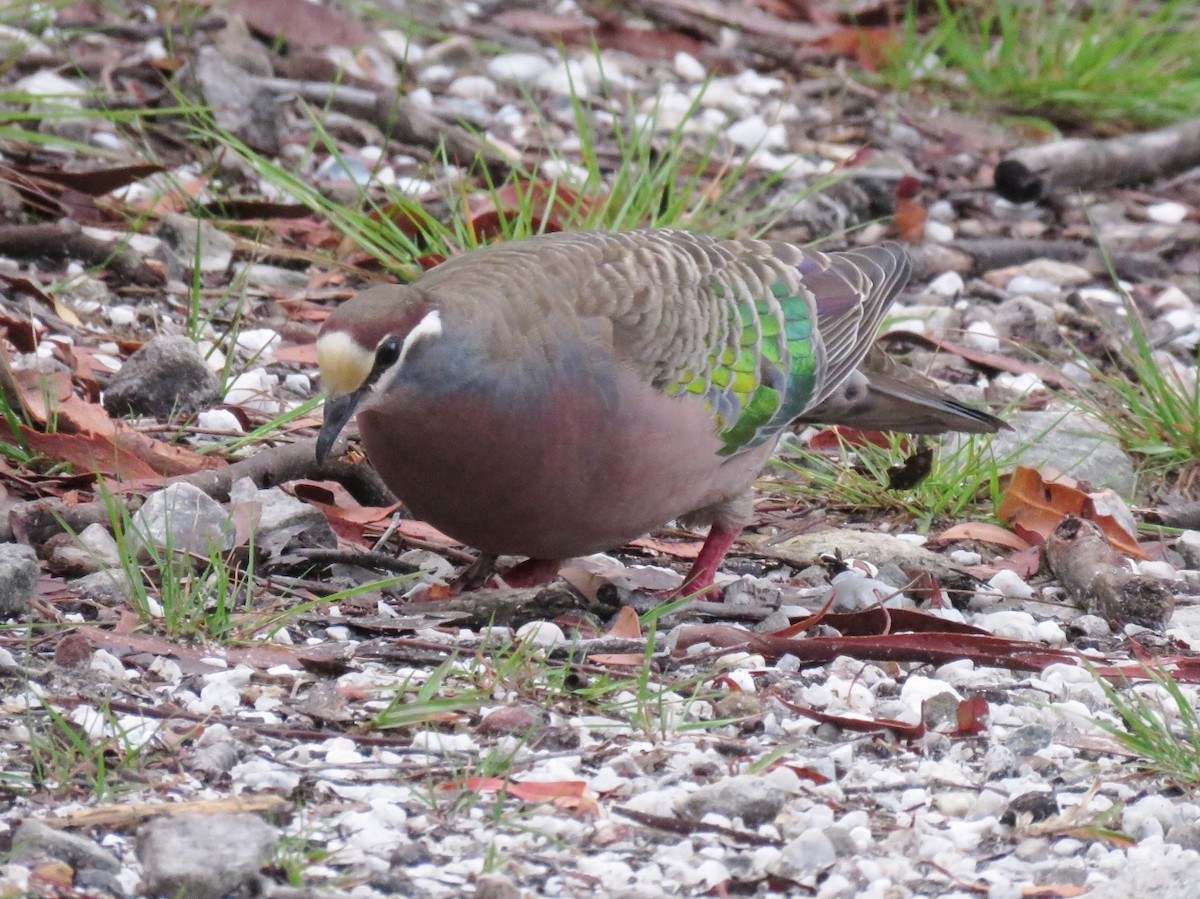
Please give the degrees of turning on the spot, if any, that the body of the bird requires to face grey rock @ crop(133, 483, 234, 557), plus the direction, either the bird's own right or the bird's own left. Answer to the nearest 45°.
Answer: approximately 45° to the bird's own right

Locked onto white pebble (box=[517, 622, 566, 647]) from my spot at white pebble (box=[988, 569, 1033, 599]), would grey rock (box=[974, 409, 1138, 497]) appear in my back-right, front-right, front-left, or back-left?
back-right

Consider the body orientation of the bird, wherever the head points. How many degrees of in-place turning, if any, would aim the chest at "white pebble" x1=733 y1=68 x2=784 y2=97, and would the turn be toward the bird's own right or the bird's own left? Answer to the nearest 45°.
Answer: approximately 135° to the bird's own right

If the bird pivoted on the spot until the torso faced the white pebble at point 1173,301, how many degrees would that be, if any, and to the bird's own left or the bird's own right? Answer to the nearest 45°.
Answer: approximately 180°

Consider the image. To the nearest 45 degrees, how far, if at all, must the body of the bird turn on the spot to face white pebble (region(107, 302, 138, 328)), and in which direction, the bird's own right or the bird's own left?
approximately 90° to the bird's own right

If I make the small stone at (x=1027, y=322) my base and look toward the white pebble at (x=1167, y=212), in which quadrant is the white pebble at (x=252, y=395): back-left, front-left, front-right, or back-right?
back-left

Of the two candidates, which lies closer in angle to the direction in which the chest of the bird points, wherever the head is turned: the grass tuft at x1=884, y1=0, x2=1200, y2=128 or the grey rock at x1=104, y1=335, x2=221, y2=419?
the grey rock

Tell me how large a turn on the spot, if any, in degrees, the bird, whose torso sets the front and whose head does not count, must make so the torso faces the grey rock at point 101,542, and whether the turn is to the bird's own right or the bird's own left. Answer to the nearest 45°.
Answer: approximately 45° to the bird's own right

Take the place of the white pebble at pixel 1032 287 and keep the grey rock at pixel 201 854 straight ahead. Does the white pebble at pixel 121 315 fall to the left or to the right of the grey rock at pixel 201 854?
right

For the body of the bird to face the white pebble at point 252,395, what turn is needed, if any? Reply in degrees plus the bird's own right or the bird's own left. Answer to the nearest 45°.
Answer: approximately 90° to the bird's own right

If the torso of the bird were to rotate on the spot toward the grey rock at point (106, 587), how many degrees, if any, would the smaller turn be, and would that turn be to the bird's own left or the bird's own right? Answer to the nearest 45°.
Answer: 0° — it already faces it

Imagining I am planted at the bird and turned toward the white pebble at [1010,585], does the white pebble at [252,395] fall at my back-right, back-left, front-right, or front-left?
back-left

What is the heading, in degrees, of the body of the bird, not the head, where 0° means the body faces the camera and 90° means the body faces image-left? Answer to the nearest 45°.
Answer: approximately 45°

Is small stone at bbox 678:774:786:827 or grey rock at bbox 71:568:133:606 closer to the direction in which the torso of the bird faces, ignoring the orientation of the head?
the grey rock

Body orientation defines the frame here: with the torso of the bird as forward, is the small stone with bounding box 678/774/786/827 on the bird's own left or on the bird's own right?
on the bird's own left

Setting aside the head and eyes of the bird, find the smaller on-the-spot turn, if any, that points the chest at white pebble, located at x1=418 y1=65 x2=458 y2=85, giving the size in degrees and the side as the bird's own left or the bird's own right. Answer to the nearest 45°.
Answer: approximately 135° to the bird's own right

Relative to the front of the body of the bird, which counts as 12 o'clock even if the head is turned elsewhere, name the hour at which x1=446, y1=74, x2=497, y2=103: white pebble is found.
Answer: The white pebble is roughly at 4 o'clock from the bird.

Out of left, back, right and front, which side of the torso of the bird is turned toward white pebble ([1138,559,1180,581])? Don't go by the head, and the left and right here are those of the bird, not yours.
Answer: back

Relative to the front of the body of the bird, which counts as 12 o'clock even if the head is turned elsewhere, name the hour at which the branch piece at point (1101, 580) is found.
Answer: The branch piece is roughly at 7 o'clock from the bird.
